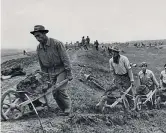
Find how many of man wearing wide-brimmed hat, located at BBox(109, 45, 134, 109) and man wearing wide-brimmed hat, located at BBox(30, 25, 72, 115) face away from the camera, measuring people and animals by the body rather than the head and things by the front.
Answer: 0

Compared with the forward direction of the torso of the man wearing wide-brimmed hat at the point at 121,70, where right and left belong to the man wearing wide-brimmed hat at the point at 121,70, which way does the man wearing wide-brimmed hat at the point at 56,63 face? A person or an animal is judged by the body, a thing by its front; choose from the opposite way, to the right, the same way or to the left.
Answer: the same way

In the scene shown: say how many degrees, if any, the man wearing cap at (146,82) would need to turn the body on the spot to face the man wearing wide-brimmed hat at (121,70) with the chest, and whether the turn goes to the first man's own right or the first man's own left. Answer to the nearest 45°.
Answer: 0° — they already face them

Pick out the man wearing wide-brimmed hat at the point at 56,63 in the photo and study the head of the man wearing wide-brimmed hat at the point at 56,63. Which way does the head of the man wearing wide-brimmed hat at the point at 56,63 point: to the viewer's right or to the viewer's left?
to the viewer's left

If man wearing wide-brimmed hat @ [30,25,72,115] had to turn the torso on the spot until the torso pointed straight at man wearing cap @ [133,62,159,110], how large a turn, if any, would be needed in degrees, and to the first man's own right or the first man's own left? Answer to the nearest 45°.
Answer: approximately 180°

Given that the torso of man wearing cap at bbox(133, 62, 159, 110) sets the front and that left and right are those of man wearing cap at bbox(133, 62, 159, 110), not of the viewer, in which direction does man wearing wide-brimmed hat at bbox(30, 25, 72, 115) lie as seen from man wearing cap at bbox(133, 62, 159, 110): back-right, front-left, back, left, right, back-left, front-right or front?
front

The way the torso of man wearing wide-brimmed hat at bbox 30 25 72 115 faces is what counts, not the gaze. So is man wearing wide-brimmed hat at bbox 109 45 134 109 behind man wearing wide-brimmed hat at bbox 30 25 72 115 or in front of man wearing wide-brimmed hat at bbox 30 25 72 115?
behind

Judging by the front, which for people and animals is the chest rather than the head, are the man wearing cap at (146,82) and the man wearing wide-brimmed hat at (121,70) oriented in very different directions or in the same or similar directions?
same or similar directions

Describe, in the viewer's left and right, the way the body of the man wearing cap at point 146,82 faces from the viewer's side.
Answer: facing the viewer and to the left of the viewer

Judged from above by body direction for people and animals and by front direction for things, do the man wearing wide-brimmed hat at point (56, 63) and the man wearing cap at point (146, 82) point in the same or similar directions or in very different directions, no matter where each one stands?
same or similar directions

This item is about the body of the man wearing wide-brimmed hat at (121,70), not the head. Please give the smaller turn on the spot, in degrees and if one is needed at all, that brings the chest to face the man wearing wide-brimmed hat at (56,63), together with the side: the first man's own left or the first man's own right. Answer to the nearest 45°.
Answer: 0° — they already face them

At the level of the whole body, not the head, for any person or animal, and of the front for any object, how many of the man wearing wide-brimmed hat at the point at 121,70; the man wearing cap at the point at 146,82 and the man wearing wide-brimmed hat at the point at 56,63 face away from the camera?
0
